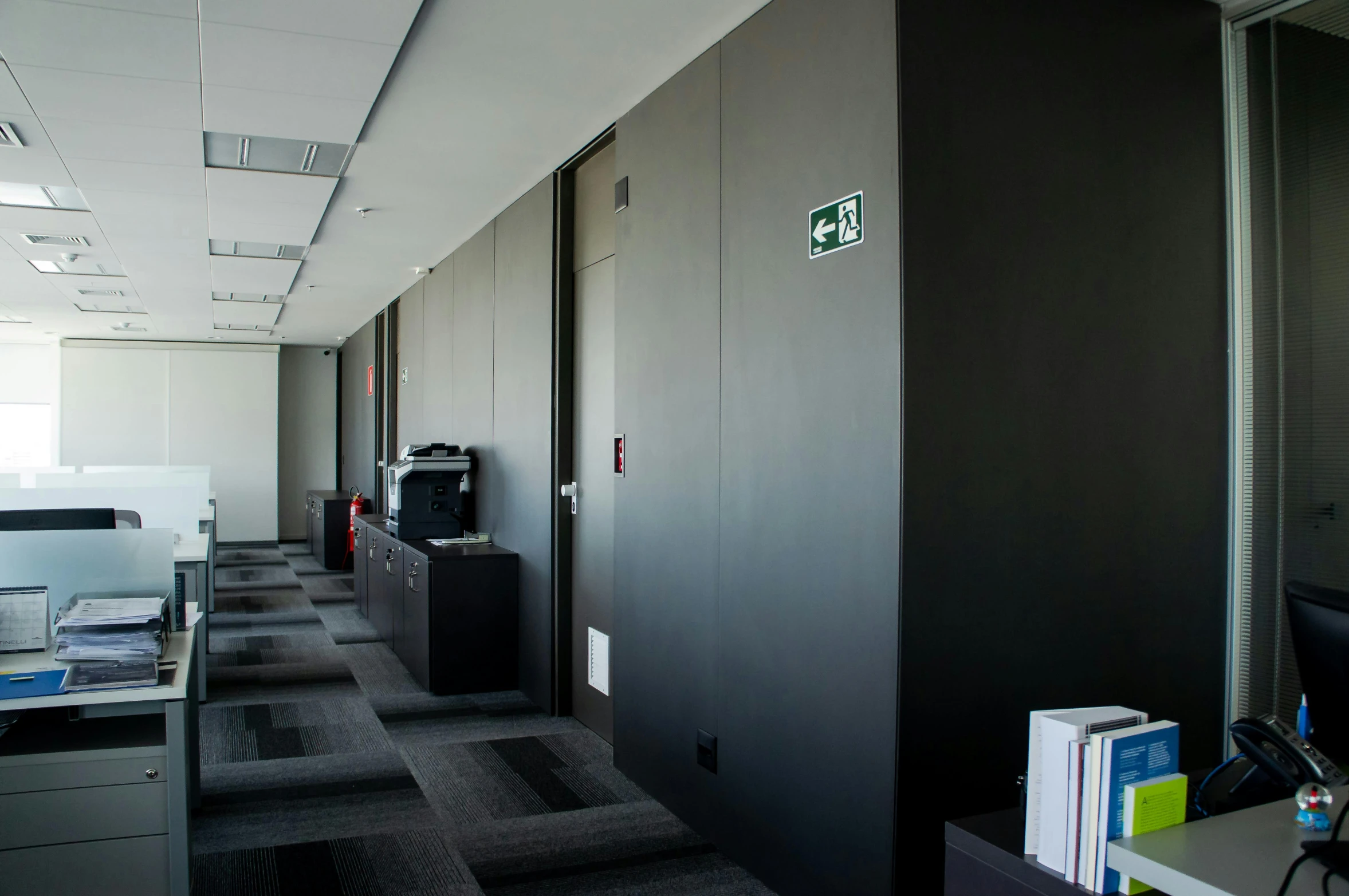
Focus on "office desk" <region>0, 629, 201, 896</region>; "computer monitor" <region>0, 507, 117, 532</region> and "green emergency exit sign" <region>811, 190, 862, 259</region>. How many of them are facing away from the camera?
1

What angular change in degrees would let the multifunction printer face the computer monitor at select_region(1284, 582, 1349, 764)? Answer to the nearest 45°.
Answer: approximately 90° to its left

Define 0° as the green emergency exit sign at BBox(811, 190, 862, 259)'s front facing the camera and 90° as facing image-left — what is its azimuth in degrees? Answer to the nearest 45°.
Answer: approximately 45°

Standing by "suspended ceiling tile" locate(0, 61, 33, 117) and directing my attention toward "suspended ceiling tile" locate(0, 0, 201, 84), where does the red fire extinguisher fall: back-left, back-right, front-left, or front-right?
back-left

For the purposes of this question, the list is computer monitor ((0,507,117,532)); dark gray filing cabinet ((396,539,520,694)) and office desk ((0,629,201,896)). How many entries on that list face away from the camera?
1

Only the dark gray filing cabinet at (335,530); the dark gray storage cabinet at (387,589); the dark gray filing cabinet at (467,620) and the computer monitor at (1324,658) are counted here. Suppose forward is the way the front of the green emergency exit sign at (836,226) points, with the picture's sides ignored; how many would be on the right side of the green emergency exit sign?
3

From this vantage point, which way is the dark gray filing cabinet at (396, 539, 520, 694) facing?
to the viewer's left

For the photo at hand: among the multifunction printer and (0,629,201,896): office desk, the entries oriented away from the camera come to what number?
0

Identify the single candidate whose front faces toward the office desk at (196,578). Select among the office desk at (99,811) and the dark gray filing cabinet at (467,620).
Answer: the dark gray filing cabinet

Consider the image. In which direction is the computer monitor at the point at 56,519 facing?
away from the camera

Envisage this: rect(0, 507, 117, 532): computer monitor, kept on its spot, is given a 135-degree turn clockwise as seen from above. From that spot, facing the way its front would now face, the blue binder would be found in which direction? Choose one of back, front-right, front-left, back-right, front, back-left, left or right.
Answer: front-right

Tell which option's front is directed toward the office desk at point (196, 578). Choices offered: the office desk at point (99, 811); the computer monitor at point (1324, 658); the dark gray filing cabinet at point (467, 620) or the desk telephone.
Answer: the dark gray filing cabinet

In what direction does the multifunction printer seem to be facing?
to the viewer's left
